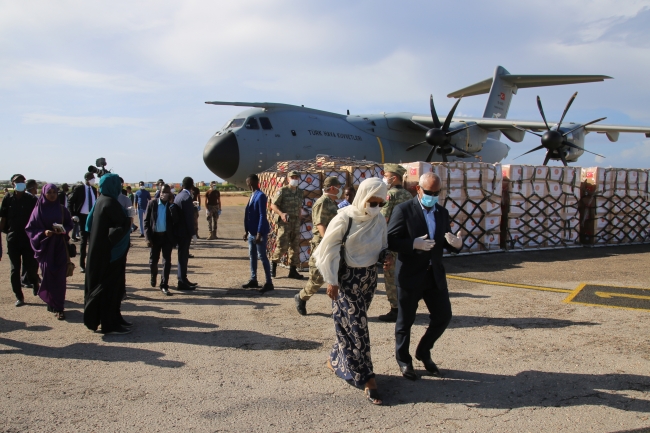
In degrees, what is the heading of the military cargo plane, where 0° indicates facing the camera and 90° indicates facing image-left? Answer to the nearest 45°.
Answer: approximately 45°

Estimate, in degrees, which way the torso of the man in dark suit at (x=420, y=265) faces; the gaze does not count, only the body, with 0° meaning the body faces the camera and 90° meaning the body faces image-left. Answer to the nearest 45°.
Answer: approximately 315°

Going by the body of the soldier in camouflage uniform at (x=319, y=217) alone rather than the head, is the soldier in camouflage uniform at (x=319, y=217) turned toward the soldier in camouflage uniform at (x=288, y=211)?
no

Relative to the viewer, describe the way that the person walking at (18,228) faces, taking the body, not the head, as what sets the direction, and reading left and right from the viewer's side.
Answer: facing the viewer

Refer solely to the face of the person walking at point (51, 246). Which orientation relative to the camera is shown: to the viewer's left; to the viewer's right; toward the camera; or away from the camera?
toward the camera

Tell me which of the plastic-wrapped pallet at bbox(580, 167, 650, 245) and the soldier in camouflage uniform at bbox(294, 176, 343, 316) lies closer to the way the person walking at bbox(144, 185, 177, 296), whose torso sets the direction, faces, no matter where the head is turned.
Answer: the soldier in camouflage uniform

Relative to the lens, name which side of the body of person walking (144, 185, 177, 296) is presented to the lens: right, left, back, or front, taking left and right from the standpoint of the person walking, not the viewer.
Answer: front

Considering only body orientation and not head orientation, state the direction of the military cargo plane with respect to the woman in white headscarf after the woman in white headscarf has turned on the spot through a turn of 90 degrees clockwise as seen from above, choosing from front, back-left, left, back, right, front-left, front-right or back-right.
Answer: back-right
